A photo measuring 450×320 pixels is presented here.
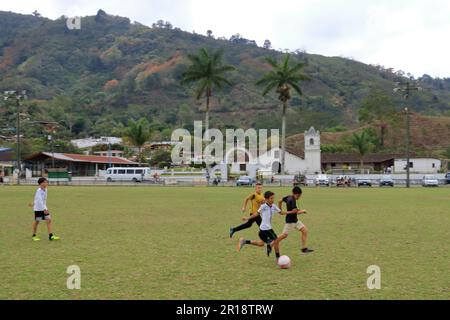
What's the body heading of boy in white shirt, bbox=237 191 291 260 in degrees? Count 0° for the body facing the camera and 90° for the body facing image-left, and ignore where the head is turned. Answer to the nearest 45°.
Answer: approximately 315°
